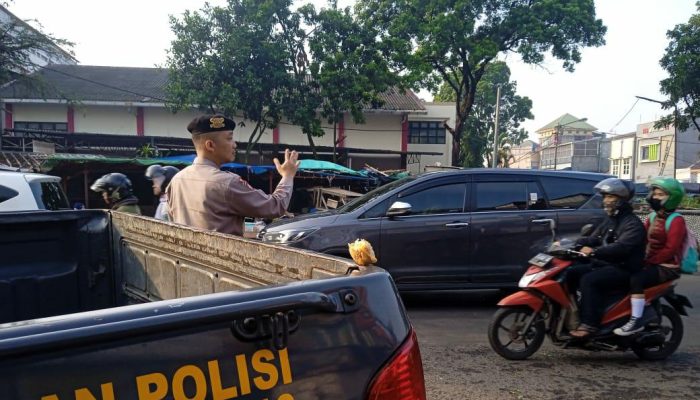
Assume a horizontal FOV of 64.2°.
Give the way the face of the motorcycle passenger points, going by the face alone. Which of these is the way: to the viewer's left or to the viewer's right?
to the viewer's left

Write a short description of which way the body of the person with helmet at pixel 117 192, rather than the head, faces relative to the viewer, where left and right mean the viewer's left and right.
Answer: facing to the left of the viewer

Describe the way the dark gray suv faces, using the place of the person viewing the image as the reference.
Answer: facing to the left of the viewer

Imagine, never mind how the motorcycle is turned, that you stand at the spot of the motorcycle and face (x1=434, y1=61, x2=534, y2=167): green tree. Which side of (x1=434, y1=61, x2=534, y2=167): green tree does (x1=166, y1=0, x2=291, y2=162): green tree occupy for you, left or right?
left

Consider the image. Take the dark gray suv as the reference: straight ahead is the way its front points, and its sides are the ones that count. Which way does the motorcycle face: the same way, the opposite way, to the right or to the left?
the same way

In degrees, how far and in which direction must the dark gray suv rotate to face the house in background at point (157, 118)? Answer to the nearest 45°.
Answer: approximately 45° to its right

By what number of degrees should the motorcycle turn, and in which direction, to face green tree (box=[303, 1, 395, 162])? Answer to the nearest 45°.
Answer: approximately 45° to its right

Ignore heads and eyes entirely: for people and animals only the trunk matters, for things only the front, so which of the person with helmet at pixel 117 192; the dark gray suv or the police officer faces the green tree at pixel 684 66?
the police officer

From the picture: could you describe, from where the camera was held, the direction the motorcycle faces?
facing to the left of the viewer

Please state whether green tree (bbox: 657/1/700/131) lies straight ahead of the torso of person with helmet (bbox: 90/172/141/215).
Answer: no

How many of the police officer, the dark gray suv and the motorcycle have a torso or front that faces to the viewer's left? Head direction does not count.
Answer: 2

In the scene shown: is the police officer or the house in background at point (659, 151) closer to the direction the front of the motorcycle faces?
the police officer
